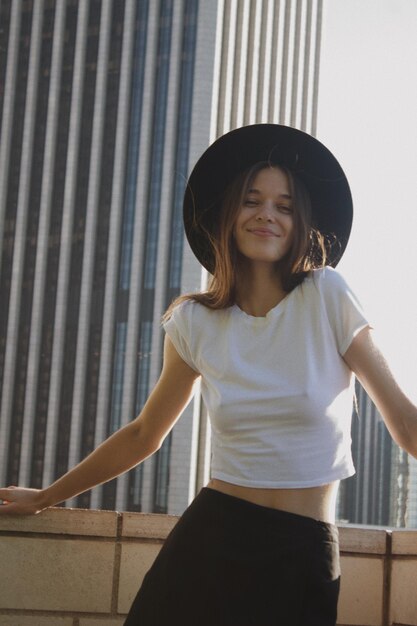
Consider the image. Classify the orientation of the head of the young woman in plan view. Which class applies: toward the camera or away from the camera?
toward the camera

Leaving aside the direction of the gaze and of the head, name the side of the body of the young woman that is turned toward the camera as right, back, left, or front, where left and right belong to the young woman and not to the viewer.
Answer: front
